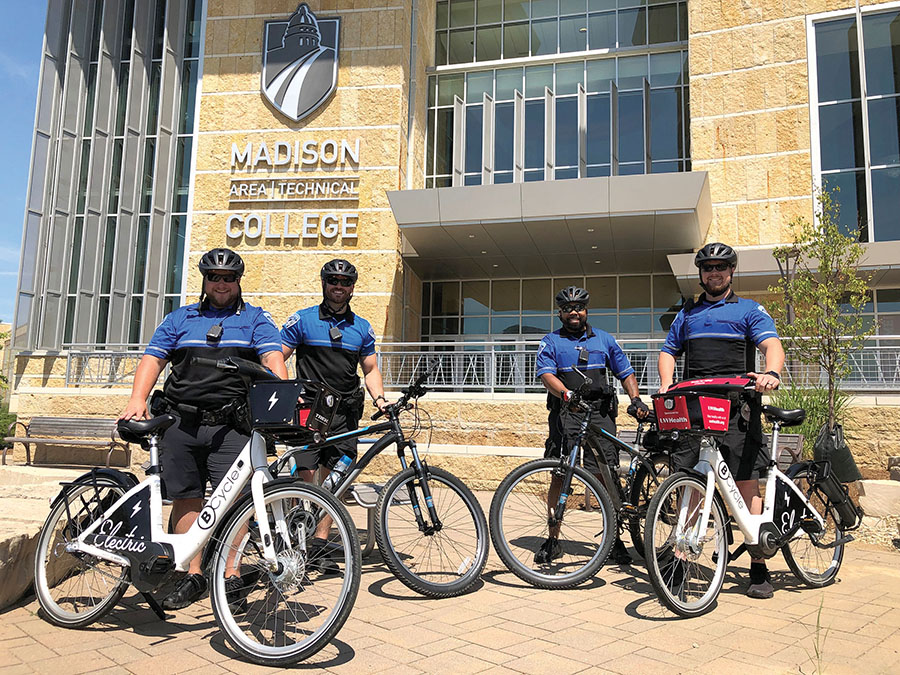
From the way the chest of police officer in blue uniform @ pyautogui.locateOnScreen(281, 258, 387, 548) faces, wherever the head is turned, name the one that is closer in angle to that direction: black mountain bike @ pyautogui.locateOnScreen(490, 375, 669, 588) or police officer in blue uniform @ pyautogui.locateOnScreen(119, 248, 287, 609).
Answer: the police officer in blue uniform

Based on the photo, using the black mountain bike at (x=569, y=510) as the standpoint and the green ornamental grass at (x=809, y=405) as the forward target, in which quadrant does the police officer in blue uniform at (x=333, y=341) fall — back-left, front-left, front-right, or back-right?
back-left

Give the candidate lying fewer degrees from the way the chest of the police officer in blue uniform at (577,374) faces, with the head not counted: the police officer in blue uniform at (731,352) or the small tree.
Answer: the police officer in blue uniform

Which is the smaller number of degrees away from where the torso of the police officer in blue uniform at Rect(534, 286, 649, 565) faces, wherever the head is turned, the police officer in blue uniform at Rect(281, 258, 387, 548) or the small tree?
the police officer in blue uniform

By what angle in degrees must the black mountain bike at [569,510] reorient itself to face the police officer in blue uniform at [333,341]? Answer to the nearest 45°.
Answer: approximately 45° to its right

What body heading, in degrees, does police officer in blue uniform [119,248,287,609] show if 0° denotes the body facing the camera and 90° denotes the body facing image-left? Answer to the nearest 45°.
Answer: approximately 0°

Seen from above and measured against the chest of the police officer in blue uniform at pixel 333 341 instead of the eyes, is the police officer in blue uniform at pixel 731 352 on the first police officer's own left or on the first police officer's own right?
on the first police officer's own left
